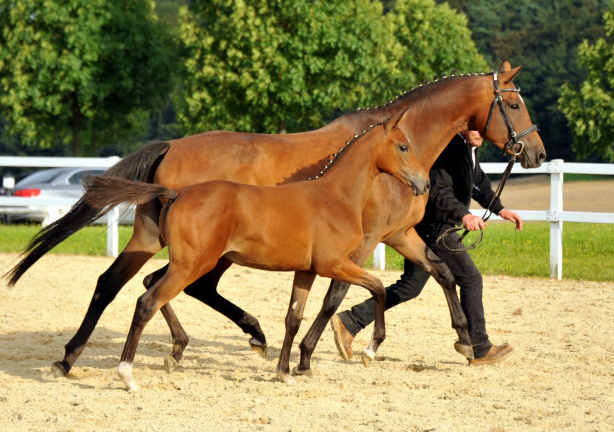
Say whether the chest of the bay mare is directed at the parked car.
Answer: no

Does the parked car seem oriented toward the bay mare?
no

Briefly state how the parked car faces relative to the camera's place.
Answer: facing away from the viewer and to the right of the viewer

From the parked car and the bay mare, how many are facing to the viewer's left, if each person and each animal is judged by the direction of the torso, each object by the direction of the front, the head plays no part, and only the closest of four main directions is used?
0

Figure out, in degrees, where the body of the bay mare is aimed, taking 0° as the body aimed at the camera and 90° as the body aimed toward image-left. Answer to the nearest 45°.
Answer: approximately 270°
